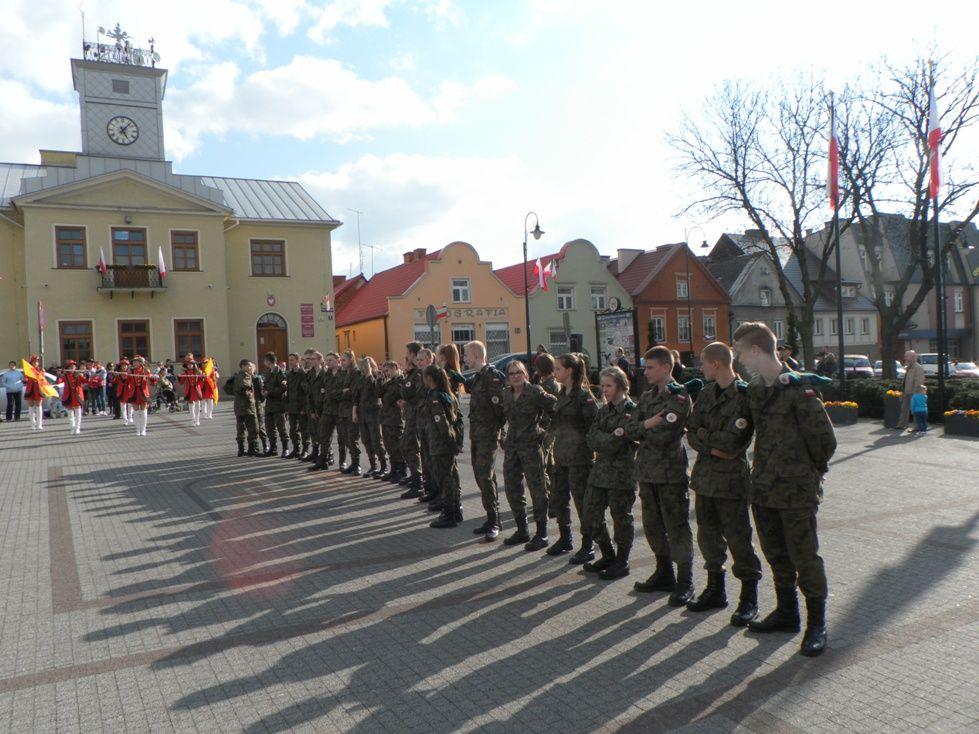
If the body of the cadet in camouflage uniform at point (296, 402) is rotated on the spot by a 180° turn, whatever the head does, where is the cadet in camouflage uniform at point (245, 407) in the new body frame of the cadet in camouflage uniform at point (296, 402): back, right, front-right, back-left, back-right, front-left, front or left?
left

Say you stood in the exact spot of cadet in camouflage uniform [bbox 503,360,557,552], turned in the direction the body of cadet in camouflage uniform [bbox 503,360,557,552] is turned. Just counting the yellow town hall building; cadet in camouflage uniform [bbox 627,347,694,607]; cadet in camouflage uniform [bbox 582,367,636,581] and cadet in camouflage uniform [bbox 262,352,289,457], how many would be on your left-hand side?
2

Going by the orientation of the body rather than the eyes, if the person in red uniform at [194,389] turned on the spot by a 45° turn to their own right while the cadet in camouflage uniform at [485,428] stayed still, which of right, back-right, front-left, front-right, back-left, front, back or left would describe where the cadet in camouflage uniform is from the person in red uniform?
front-left

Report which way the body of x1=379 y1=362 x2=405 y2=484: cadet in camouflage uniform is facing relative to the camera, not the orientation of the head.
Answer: to the viewer's left

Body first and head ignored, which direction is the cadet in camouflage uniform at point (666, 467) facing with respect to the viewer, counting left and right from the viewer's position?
facing the viewer and to the left of the viewer

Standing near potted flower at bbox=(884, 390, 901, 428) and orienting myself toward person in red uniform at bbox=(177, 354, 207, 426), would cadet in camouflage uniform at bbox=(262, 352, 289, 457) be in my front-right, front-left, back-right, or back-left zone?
front-left

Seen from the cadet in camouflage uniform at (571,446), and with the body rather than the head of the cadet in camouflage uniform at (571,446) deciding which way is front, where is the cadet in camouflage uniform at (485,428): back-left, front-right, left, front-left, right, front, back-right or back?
right

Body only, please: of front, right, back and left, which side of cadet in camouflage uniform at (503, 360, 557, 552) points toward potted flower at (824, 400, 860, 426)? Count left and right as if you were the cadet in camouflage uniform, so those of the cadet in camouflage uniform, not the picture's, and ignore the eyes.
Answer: back

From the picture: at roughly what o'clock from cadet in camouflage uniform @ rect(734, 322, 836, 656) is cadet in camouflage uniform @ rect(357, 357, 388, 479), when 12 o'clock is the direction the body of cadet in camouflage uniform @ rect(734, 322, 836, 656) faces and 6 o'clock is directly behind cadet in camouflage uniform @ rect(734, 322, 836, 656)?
cadet in camouflage uniform @ rect(357, 357, 388, 479) is roughly at 3 o'clock from cadet in camouflage uniform @ rect(734, 322, 836, 656).

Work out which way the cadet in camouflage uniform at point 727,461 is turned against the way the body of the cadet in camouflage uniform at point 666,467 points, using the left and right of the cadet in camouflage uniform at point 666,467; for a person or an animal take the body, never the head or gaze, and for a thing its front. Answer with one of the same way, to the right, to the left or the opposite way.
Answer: the same way

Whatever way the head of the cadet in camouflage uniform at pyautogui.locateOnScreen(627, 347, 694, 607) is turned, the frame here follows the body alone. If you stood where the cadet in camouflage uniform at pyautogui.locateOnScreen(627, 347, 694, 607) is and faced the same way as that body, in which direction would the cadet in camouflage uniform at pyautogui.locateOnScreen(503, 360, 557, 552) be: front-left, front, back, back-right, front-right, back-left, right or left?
right

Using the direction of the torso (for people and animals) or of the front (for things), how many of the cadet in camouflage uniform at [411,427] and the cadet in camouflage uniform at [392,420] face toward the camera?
0

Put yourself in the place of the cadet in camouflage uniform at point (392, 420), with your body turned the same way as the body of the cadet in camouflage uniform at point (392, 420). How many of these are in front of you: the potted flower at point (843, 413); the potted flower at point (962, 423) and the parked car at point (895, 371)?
0

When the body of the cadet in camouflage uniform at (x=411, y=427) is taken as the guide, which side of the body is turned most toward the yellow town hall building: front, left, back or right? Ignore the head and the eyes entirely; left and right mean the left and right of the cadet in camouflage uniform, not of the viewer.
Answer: right

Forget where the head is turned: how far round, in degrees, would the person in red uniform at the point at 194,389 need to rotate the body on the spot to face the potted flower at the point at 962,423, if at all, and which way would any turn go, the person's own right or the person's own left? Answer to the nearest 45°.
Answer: approximately 45° to the person's own left

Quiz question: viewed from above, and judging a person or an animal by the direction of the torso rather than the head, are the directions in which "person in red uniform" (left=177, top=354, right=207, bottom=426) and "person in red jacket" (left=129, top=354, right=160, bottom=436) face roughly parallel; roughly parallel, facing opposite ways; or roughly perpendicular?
roughly parallel

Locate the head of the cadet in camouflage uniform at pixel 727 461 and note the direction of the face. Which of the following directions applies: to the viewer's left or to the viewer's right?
to the viewer's left

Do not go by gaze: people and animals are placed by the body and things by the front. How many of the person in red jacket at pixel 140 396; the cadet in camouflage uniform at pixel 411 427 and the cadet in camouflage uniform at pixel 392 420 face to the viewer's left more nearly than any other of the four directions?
2

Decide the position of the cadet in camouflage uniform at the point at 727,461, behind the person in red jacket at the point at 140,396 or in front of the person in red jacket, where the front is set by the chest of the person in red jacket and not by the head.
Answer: in front

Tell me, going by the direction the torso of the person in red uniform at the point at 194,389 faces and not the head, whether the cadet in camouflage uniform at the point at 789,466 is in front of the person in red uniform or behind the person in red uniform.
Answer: in front

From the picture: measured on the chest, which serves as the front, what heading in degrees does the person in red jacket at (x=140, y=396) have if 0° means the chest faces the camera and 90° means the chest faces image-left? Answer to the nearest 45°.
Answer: approximately 0°

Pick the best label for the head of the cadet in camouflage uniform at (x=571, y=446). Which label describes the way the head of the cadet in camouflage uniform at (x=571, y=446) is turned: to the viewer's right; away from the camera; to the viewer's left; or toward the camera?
to the viewer's left

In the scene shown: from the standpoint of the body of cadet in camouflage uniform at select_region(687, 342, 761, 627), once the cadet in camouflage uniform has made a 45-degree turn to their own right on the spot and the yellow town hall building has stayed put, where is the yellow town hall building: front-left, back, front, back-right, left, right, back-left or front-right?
front-right
